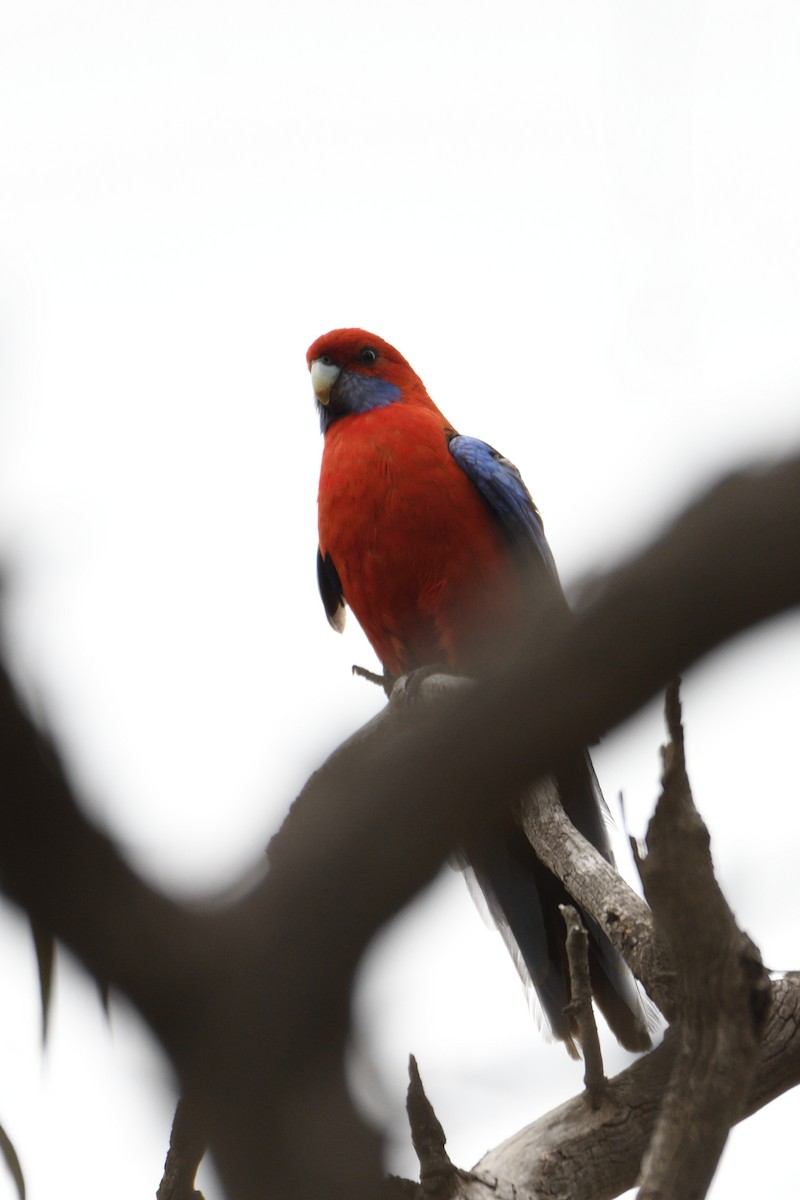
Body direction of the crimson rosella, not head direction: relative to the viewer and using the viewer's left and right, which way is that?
facing the viewer and to the left of the viewer

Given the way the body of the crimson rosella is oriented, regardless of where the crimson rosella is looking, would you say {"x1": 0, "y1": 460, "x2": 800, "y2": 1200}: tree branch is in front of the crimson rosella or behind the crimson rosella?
in front
